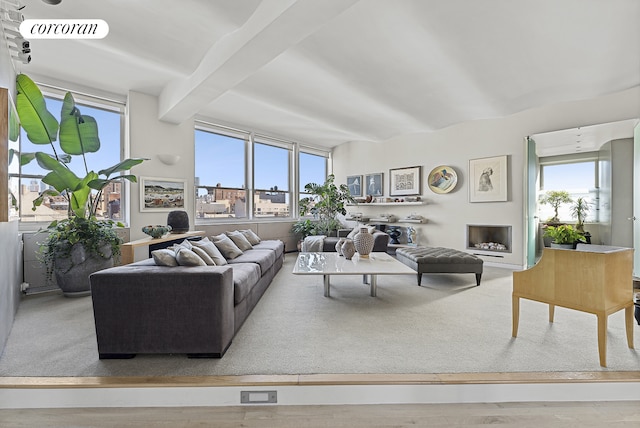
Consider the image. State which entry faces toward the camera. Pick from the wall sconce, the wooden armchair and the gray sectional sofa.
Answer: the wall sconce

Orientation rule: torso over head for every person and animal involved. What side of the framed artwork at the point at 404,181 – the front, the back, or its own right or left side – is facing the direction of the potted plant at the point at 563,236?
left

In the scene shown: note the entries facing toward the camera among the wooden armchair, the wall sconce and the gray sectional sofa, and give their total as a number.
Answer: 1

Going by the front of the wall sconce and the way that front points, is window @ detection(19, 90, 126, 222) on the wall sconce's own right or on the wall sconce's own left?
on the wall sconce's own right

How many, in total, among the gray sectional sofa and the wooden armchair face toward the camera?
0

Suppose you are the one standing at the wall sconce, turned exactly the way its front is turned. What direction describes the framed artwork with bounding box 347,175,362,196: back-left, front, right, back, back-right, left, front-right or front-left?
left

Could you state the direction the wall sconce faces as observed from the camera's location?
facing the viewer

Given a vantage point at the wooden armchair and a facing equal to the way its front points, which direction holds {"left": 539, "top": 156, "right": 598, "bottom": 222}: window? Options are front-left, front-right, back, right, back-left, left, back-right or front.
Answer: front-right

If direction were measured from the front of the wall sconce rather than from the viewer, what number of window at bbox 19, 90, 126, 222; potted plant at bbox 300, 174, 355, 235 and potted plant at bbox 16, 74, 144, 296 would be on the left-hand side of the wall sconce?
1

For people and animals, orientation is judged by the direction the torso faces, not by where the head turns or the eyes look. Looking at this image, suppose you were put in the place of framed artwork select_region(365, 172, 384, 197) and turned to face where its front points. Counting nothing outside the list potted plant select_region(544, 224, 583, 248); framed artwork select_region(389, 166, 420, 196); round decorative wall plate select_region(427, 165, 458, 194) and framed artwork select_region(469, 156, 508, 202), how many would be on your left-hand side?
4

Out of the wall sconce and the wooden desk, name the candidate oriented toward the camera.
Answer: the wall sconce

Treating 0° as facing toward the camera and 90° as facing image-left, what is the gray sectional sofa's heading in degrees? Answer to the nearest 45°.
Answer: approximately 270°
